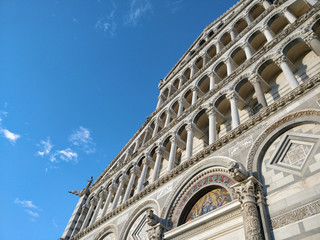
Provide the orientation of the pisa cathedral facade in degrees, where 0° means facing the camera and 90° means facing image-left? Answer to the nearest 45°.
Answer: approximately 45°
